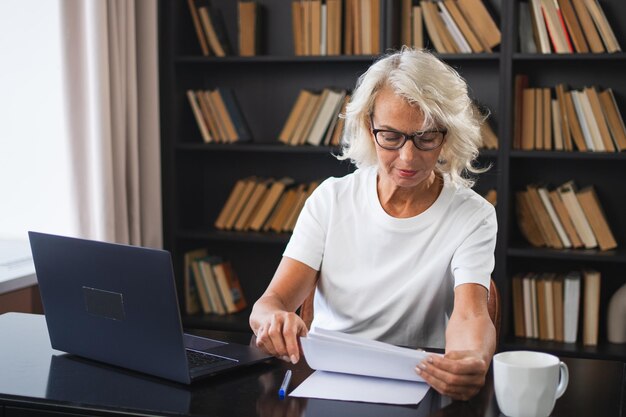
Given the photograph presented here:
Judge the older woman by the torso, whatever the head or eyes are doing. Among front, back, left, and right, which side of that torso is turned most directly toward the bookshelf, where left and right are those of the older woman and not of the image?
back

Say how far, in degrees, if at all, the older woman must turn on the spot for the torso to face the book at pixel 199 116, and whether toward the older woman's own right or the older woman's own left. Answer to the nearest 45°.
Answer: approximately 135° to the older woman's own right

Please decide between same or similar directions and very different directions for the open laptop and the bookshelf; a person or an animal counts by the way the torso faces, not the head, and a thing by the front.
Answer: very different directions

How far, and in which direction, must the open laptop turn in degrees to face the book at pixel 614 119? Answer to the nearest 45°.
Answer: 0° — it already faces it

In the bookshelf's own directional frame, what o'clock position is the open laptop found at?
The open laptop is roughly at 12 o'clock from the bookshelf.

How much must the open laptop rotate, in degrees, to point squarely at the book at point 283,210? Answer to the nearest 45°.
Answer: approximately 45° to its left

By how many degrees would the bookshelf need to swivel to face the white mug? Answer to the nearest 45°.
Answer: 0° — it already faces it

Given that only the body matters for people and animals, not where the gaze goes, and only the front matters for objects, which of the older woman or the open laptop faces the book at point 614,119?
the open laptop

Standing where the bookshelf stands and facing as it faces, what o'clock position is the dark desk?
The dark desk is roughly at 12 o'clock from the bookshelf.

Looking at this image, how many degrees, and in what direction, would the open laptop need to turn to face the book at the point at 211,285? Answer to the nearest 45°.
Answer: approximately 45° to its left

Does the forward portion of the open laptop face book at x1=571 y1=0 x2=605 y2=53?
yes

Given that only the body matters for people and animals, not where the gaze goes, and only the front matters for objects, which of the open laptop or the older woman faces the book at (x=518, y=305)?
the open laptop

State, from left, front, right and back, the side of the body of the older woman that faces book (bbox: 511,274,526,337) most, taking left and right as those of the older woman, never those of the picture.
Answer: back

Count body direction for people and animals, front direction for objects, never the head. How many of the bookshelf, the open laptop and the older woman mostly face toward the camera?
2

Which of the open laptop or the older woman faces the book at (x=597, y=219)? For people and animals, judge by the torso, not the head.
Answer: the open laptop

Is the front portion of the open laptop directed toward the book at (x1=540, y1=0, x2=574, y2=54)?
yes
